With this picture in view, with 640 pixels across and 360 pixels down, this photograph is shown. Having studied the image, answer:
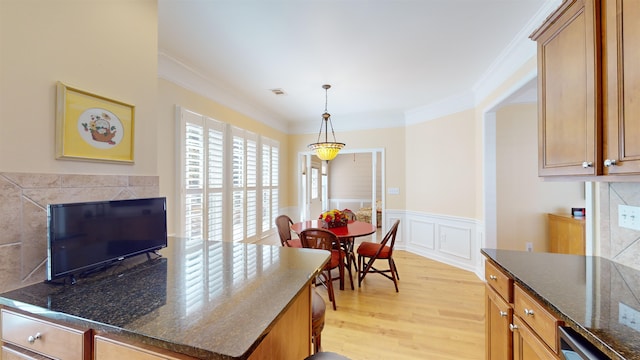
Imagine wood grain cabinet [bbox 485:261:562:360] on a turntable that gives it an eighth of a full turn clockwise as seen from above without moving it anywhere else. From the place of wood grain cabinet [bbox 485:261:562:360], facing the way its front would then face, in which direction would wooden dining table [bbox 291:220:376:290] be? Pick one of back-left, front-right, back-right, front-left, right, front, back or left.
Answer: front-right

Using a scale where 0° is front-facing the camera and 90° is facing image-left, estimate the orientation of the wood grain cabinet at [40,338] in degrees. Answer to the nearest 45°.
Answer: approximately 45°

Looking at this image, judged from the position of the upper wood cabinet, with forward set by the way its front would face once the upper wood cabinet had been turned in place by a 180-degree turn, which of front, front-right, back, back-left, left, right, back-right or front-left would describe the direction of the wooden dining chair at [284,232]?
back-left

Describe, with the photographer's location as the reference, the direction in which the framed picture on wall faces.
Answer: facing the viewer and to the right of the viewer

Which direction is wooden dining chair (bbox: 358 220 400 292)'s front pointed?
to the viewer's left

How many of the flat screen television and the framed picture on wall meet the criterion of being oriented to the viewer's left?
0

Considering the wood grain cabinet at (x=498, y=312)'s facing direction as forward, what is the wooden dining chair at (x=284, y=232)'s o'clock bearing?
The wooden dining chair is roughly at 2 o'clock from the wood grain cabinet.

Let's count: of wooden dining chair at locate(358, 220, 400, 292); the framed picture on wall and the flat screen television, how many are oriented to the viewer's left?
1

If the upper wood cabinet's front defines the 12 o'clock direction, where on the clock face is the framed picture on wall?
The framed picture on wall is roughly at 12 o'clock from the upper wood cabinet.

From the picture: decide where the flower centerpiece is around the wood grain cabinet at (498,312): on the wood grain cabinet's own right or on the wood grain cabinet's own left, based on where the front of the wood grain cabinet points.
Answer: on the wood grain cabinet's own right

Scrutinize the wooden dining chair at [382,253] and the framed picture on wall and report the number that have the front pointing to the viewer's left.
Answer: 1
